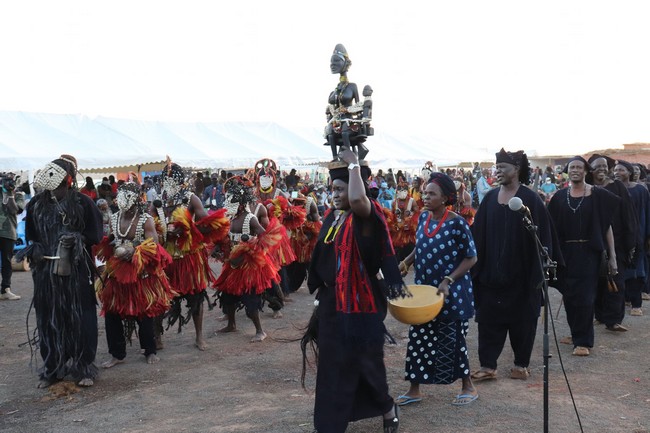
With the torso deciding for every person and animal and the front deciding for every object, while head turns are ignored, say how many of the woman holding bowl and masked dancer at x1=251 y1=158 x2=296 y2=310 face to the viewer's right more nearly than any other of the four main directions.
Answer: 0

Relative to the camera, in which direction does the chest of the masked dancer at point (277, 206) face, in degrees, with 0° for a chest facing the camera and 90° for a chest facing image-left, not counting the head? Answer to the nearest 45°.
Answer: approximately 0°

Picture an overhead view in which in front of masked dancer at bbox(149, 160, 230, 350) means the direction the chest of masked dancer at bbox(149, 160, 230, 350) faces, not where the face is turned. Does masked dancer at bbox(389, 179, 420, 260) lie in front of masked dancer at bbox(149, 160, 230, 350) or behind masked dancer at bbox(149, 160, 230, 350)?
behind

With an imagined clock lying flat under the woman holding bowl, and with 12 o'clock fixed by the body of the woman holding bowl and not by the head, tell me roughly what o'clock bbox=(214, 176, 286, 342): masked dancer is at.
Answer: The masked dancer is roughly at 3 o'clock from the woman holding bowl.

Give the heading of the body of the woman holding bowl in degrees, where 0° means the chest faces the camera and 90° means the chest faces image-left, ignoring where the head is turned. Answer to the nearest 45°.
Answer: approximately 45°

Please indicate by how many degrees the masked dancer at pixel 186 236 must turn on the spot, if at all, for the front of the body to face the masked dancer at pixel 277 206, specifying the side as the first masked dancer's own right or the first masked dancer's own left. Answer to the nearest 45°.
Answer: approximately 180°

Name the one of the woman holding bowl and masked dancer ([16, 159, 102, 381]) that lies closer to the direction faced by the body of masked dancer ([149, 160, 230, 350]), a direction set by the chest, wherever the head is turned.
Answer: the masked dancer

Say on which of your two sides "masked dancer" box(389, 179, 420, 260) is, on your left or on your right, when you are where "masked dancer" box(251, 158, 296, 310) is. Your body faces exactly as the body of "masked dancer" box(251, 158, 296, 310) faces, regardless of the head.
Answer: on your left

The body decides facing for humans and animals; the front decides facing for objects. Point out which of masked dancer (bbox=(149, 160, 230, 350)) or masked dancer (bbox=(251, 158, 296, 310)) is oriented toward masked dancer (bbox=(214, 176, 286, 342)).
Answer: masked dancer (bbox=(251, 158, 296, 310))
